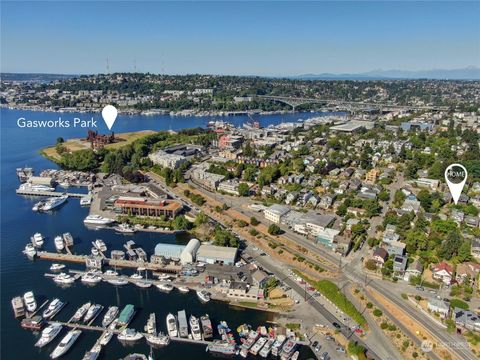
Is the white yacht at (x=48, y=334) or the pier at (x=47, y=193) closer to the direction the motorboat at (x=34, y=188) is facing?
the pier

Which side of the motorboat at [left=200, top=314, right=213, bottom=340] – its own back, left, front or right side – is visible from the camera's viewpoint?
back

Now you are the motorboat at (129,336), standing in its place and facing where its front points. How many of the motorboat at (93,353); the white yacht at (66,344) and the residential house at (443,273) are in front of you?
1

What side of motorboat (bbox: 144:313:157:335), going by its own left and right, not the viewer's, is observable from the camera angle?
back

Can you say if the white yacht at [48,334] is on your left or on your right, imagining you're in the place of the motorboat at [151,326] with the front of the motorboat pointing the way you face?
on your left

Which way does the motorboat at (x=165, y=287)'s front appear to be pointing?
to the viewer's left

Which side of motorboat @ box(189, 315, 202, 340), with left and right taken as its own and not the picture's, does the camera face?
back

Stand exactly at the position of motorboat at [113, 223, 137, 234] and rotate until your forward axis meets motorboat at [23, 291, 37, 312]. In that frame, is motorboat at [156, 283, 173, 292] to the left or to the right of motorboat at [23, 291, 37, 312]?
left

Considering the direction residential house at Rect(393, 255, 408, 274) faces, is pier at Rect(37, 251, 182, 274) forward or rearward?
forward
